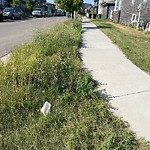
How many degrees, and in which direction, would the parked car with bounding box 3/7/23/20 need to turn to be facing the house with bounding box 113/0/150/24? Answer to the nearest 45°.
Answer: approximately 90° to its left

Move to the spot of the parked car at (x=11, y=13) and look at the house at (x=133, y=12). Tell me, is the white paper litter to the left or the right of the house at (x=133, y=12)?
right

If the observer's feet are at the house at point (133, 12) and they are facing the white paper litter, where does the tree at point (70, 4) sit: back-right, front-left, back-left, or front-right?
back-right

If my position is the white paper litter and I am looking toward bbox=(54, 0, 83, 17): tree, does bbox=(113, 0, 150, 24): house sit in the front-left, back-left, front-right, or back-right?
front-right

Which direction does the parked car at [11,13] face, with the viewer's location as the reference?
facing the viewer and to the left of the viewer

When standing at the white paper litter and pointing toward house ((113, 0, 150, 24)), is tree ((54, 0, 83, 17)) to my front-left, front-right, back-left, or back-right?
front-left

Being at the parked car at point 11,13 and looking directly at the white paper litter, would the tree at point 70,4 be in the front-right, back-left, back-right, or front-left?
front-left

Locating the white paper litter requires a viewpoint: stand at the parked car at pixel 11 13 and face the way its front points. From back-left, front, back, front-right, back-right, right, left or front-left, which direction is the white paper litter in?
front-left
